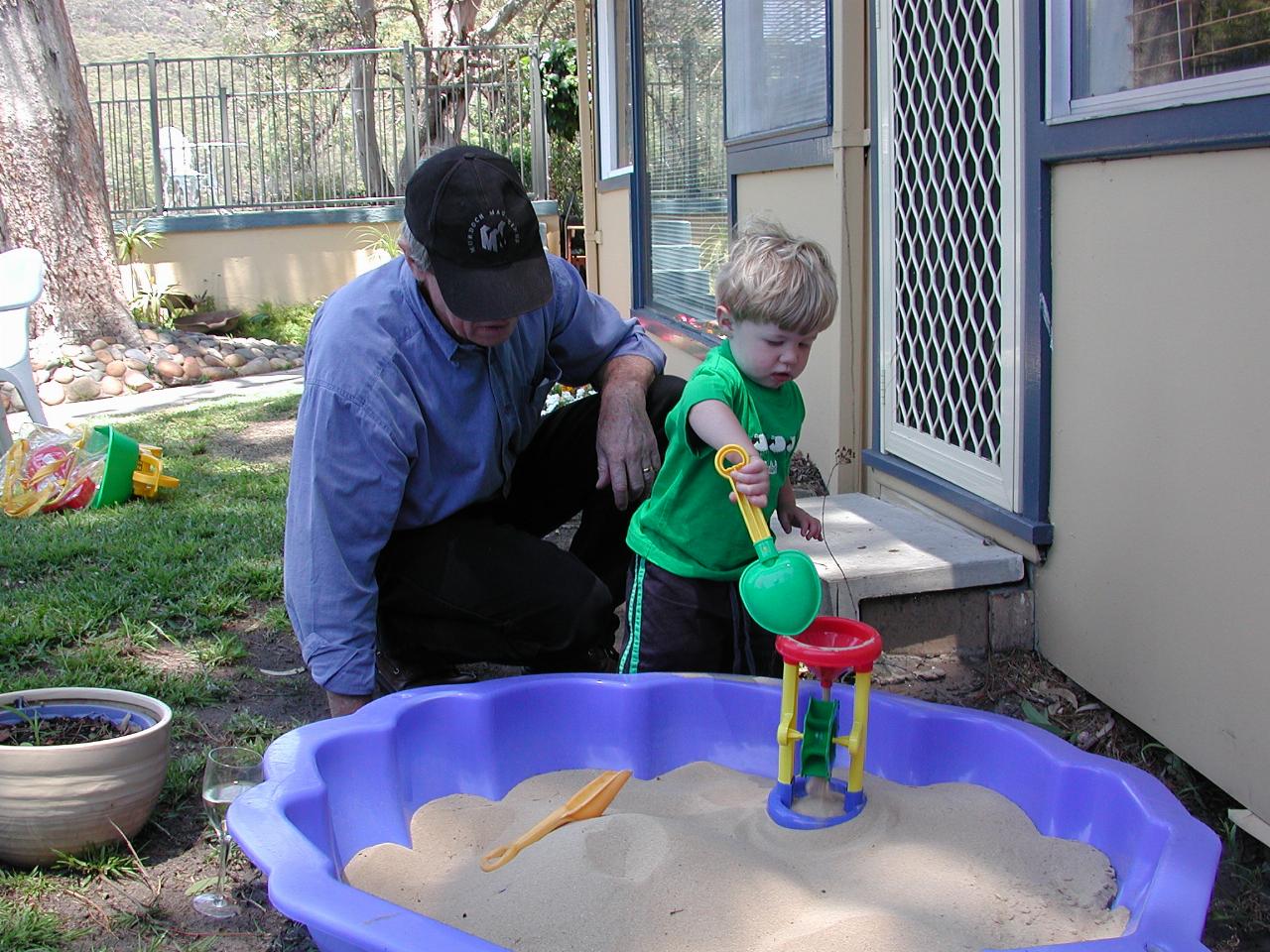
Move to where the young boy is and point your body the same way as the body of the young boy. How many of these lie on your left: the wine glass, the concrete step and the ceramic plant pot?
1

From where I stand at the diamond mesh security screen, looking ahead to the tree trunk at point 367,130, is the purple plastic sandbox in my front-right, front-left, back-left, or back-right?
back-left

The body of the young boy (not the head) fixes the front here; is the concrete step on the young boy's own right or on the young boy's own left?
on the young boy's own left

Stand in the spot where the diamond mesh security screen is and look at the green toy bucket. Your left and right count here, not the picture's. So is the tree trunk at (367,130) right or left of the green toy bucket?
right
